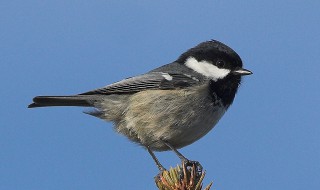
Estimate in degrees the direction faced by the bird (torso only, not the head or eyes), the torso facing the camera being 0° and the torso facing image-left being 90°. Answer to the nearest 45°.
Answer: approximately 270°
